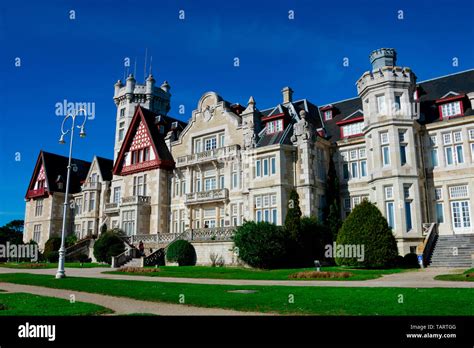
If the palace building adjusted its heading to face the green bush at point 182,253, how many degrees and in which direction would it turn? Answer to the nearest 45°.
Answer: approximately 45° to its right

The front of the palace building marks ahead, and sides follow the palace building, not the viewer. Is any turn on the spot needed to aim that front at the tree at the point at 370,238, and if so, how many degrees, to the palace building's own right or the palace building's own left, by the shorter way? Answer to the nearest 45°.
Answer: approximately 45° to the palace building's own left

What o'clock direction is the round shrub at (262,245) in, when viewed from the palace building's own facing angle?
The round shrub is roughly at 12 o'clock from the palace building.

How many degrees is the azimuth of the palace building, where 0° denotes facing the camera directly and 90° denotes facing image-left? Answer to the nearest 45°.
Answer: approximately 45°

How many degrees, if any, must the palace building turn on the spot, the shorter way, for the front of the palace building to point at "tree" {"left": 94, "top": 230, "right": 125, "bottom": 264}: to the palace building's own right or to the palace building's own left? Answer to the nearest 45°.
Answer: approximately 45° to the palace building's own right

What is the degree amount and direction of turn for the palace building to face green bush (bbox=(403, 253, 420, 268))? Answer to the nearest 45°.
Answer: approximately 90° to its left
